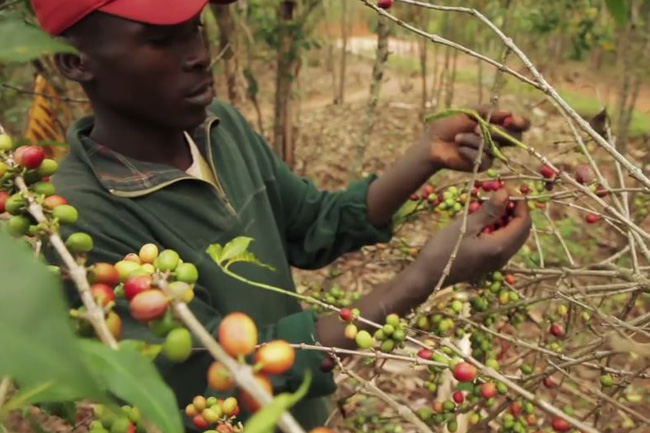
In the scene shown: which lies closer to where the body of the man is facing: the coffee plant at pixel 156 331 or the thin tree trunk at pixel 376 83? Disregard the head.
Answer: the coffee plant

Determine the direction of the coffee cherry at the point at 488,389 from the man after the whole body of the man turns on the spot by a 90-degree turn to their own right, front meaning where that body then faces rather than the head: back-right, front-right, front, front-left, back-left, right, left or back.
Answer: left

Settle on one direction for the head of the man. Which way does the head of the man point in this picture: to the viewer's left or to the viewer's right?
to the viewer's right

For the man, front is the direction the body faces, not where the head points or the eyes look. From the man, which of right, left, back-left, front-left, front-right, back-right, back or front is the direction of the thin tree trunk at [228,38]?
back-left

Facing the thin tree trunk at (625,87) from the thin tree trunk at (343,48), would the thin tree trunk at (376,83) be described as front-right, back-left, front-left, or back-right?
front-right

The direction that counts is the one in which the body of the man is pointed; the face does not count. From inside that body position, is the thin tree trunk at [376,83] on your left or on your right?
on your left

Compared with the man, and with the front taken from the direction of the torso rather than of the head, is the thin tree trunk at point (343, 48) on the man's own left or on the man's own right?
on the man's own left

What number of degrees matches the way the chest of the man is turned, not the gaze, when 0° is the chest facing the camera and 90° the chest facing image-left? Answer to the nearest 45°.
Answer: approximately 315°

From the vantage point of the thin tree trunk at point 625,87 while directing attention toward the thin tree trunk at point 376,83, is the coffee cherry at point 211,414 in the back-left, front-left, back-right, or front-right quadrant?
front-left

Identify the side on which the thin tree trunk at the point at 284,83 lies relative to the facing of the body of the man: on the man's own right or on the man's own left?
on the man's own left

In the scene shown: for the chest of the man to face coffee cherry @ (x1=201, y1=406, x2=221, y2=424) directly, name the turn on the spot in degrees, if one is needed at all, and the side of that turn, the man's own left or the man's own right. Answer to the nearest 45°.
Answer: approximately 45° to the man's own right

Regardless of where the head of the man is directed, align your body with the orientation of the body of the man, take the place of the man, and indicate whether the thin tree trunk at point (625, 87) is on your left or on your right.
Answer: on your left
